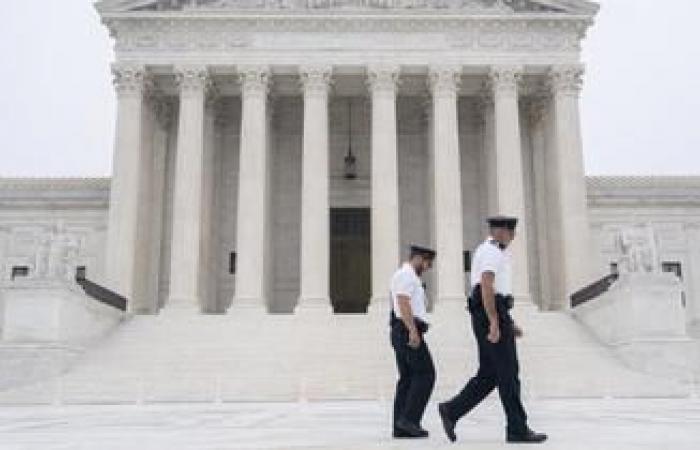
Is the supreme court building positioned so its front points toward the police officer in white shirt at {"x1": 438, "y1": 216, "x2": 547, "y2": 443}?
yes

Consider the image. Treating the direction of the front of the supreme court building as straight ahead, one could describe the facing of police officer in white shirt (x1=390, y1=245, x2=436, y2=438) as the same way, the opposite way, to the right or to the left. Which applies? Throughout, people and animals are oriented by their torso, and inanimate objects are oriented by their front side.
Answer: to the left

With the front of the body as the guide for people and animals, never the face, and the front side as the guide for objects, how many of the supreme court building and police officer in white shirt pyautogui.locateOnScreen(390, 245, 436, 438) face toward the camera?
1

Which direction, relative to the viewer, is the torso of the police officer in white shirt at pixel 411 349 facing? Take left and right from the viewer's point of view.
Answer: facing to the right of the viewer

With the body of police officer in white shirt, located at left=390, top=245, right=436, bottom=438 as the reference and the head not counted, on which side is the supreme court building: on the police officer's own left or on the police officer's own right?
on the police officer's own left

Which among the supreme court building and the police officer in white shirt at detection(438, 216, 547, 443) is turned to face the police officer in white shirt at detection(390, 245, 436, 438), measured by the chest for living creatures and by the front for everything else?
the supreme court building

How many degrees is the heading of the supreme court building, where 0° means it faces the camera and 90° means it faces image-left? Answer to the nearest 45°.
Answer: approximately 0°

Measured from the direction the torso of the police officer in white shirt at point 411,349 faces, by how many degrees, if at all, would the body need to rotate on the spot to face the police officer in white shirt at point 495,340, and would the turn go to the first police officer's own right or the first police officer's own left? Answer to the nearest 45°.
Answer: approximately 45° to the first police officer's own right

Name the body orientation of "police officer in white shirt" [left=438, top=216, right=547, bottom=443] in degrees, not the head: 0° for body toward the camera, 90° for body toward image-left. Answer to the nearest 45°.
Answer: approximately 270°

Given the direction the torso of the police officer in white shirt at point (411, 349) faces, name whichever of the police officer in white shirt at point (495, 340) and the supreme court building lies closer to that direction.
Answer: the police officer in white shirt

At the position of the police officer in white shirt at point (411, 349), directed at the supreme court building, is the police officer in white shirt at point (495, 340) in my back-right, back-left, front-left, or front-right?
back-right

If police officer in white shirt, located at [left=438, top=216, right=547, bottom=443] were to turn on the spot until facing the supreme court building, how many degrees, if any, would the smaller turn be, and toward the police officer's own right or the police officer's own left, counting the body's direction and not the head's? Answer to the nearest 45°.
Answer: approximately 90° to the police officer's own left
